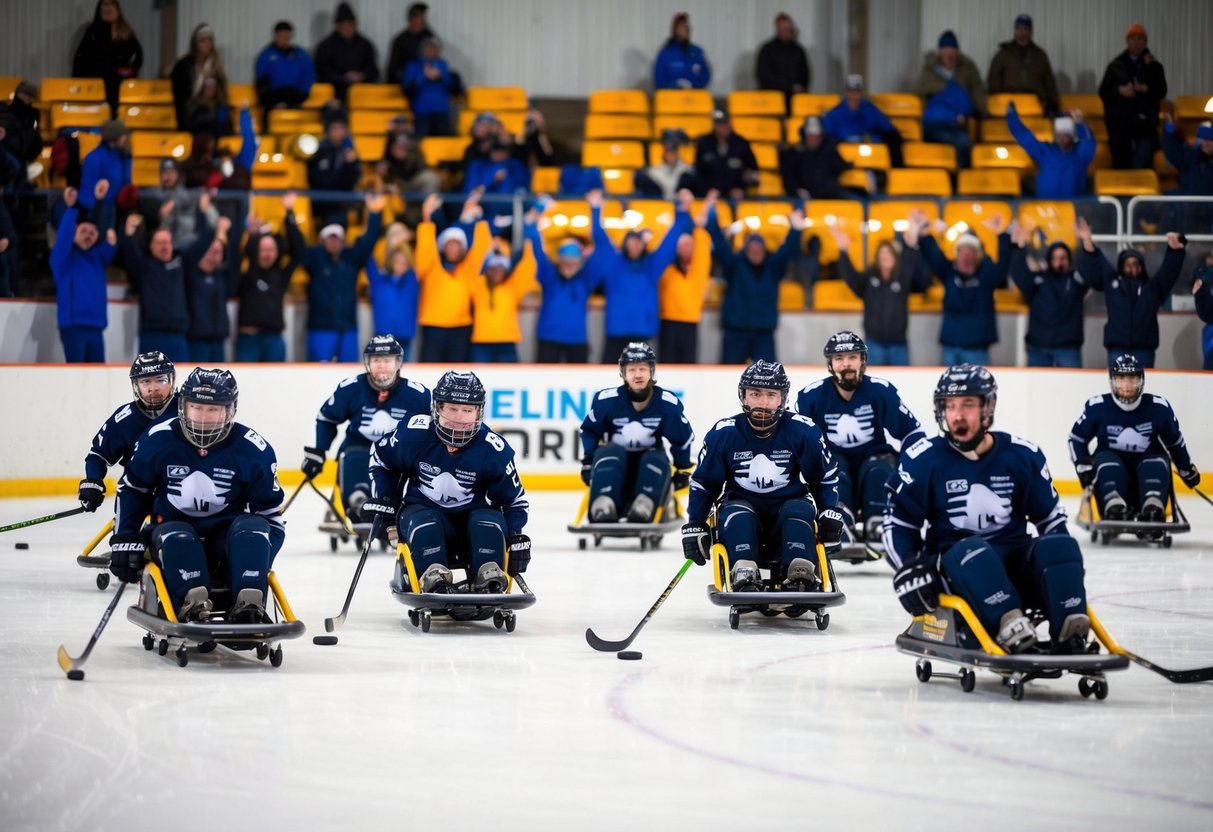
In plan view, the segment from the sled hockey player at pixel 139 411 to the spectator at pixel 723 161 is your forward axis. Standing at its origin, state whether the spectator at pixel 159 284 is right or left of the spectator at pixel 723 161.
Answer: left

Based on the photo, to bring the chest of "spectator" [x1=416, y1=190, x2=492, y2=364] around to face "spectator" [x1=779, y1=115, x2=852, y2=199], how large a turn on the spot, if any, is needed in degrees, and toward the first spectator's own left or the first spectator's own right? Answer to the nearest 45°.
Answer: approximately 90° to the first spectator's own left

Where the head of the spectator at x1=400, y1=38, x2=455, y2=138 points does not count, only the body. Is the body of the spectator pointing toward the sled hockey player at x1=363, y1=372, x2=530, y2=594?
yes

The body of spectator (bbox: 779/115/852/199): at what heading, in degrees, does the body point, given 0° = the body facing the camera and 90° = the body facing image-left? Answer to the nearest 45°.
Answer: approximately 0°

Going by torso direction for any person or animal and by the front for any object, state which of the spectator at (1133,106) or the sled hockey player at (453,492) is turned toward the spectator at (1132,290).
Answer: the spectator at (1133,106)

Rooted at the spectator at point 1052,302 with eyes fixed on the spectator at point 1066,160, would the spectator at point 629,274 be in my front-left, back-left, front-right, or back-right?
back-left

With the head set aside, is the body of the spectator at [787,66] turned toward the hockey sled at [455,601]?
yes

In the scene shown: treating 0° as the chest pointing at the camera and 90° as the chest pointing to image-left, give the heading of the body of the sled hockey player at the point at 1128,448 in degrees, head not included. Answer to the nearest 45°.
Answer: approximately 0°
